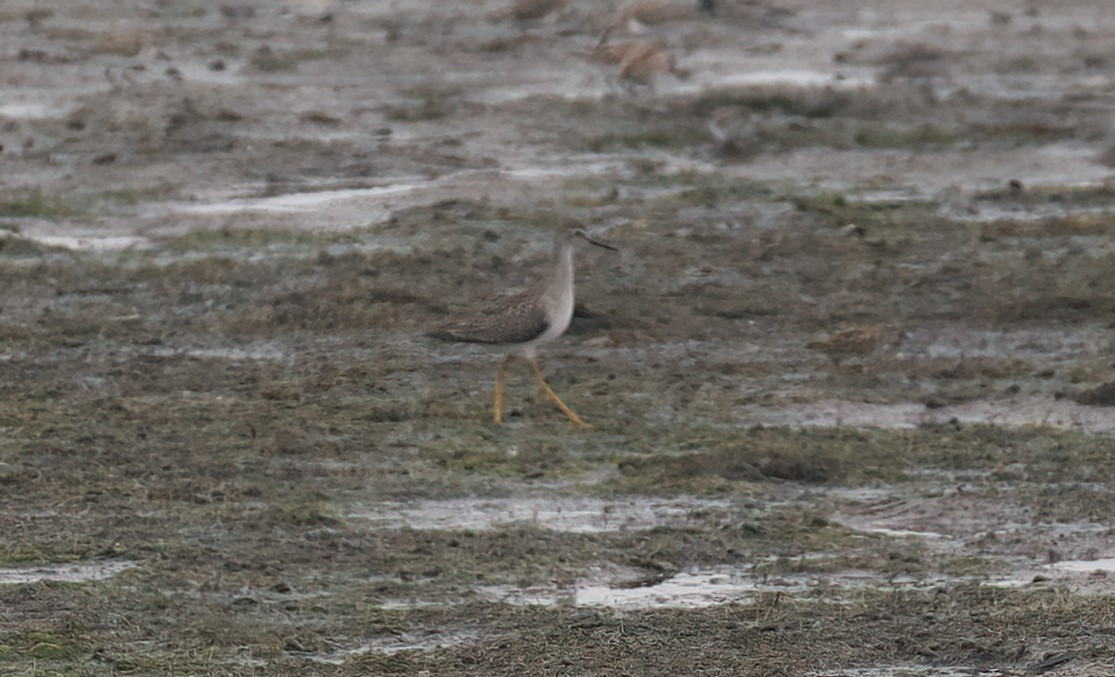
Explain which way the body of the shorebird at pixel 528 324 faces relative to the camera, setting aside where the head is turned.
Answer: to the viewer's right
